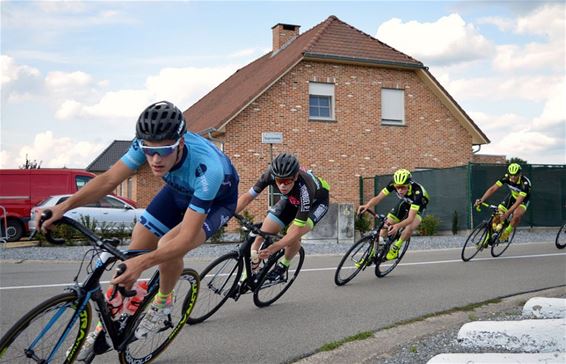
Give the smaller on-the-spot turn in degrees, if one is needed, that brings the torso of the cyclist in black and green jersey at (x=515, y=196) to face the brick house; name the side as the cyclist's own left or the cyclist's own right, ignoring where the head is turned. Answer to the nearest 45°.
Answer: approximately 90° to the cyclist's own right

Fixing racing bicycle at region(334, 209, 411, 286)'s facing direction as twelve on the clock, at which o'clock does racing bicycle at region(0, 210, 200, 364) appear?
racing bicycle at region(0, 210, 200, 364) is roughly at 11 o'clock from racing bicycle at region(334, 209, 411, 286).

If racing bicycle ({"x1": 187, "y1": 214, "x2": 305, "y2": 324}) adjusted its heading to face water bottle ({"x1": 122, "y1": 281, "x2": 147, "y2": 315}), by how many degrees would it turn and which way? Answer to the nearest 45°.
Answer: approximately 45° to its left

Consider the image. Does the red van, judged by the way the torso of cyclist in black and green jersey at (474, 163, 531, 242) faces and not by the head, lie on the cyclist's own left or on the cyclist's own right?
on the cyclist's own right

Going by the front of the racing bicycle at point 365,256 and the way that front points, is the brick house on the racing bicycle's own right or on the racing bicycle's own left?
on the racing bicycle's own right

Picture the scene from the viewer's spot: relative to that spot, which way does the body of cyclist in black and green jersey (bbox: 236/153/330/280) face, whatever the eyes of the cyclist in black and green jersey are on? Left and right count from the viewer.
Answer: facing the viewer and to the left of the viewer

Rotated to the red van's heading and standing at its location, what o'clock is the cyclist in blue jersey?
The cyclist in blue jersey is roughly at 3 o'clock from the red van.

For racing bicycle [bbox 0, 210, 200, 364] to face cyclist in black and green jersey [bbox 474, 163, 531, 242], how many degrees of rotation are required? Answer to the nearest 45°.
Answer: approximately 180°

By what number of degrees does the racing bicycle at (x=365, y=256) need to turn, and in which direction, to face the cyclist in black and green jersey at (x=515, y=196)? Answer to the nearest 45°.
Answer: approximately 180°

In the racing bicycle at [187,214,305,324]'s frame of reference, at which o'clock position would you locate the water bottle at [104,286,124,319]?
The water bottle is roughly at 11 o'clock from the racing bicycle.

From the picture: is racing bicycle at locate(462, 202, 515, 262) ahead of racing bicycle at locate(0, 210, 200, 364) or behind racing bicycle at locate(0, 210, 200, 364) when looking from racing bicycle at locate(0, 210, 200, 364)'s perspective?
behind

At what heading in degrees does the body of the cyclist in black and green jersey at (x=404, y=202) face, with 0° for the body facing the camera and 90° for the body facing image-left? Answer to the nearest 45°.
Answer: approximately 45°

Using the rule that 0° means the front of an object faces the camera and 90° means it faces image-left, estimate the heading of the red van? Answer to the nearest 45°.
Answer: approximately 270°
